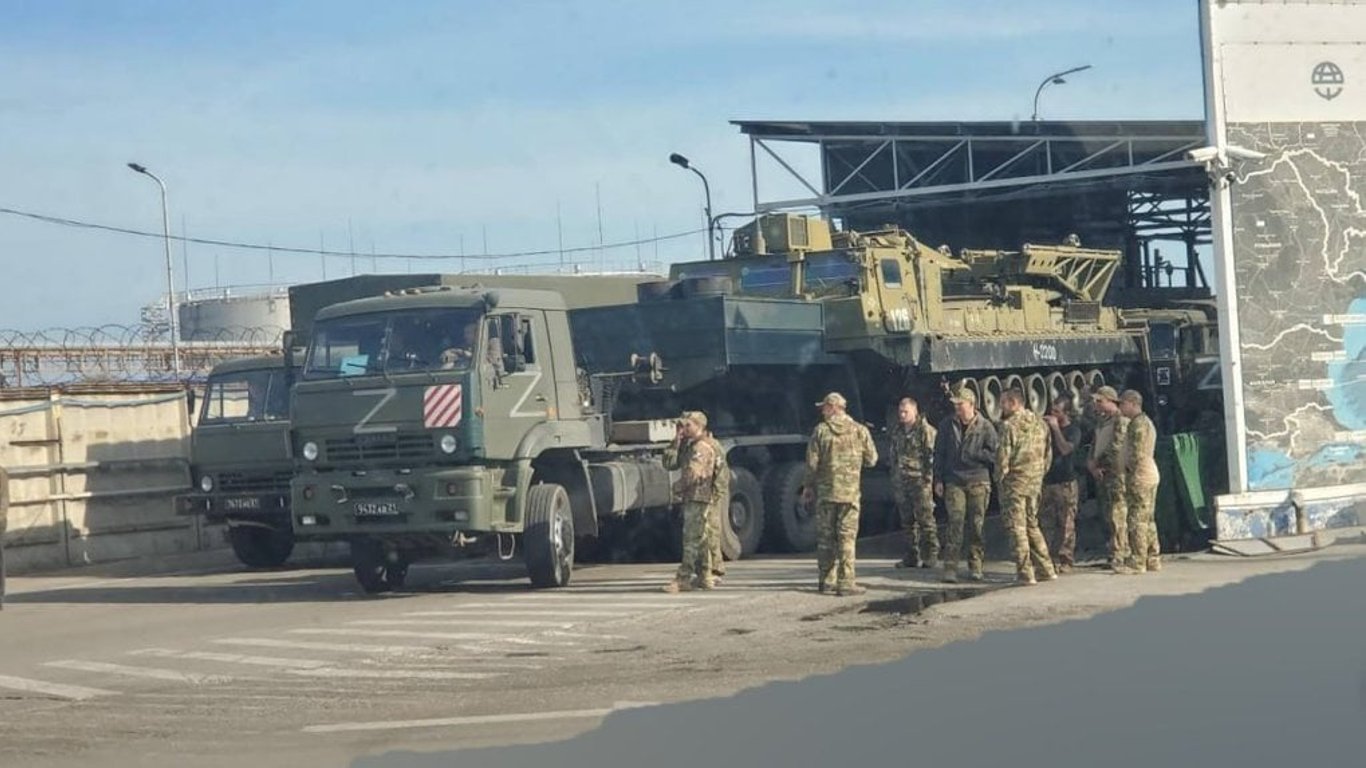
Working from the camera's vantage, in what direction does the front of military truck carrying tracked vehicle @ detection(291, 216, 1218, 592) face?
facing the viewer and to the left of the viewer

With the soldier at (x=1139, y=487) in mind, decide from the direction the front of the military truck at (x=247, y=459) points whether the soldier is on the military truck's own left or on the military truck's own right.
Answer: on the military truck's own left

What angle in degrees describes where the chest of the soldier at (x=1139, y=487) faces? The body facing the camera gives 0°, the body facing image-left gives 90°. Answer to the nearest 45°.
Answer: approximately 90°

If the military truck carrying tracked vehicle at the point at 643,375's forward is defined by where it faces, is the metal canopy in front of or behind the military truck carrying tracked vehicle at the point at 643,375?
behind

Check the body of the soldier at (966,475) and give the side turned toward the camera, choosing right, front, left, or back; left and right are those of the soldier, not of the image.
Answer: front

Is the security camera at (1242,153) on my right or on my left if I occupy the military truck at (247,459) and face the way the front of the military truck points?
on my left

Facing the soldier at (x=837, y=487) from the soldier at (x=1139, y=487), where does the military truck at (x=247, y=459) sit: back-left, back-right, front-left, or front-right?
front-right

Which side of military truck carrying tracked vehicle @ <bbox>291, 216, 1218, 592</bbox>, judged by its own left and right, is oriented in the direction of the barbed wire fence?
right

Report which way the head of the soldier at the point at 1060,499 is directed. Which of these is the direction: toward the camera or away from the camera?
toward the camera

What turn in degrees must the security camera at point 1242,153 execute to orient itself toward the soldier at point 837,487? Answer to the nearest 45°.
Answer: approximately 135° to its right

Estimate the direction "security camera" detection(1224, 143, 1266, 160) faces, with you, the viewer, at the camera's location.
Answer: facing to the right of the viewer

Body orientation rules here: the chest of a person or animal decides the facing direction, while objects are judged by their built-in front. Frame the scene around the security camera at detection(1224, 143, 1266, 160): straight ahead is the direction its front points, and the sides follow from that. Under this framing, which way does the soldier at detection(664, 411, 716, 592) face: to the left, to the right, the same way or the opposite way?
the opposite way

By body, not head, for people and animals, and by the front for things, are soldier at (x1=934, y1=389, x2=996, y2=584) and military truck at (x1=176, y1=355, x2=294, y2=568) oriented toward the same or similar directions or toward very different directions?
same or similar directions
